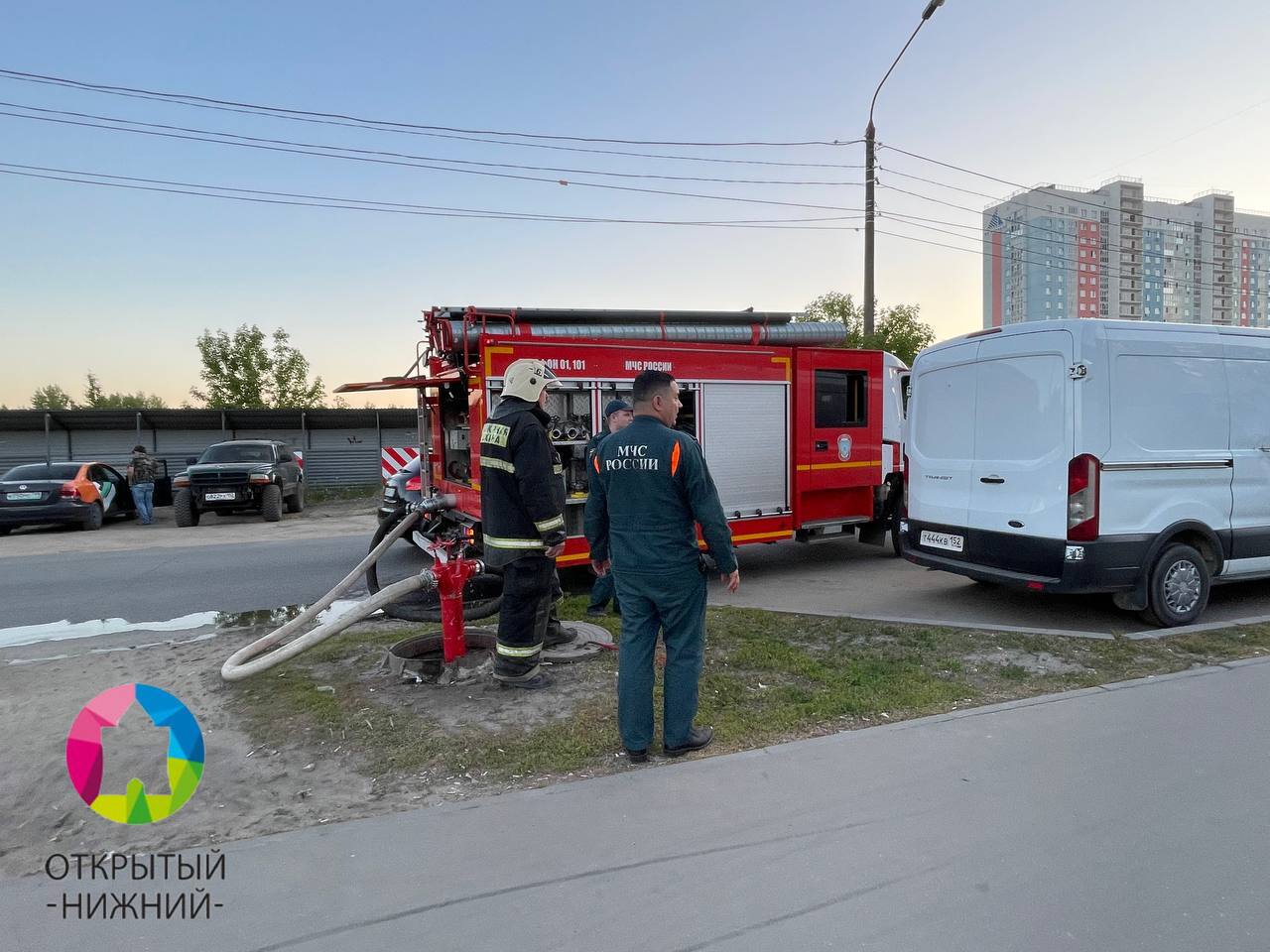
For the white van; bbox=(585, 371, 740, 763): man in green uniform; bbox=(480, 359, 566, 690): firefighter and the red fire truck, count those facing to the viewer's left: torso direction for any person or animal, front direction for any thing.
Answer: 0

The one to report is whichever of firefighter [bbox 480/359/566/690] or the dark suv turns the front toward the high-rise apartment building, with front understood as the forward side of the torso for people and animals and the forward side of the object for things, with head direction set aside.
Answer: the firefighter

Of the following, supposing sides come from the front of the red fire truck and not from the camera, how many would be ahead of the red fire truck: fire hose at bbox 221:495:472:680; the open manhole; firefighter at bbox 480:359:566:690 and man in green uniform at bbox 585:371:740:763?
0

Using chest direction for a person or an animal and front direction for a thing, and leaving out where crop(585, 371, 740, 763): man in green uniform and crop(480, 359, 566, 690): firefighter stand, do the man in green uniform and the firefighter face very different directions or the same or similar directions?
same or similar directions

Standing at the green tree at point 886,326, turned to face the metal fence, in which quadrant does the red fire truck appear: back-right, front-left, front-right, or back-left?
front-left

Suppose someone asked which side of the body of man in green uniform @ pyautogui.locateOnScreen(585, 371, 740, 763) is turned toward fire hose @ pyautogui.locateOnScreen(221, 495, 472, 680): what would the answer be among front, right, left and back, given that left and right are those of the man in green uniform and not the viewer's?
left

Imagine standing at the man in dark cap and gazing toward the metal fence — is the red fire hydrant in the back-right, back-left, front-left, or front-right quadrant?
back-left

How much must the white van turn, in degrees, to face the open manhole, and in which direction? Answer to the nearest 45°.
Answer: approximately 180°

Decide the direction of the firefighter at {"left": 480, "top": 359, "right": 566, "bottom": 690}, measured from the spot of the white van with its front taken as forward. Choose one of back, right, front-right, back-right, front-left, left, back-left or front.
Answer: back

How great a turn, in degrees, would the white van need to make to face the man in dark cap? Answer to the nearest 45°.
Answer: approximately 135° to its left

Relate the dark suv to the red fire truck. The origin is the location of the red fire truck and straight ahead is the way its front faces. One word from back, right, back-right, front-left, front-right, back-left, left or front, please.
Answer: left

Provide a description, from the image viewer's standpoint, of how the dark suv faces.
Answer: facing the viewer and to the left of the viewer

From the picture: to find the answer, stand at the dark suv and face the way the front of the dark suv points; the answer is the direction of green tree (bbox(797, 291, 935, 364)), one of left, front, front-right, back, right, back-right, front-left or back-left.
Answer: back-left

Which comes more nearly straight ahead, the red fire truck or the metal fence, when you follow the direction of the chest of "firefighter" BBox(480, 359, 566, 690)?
the red fire truck

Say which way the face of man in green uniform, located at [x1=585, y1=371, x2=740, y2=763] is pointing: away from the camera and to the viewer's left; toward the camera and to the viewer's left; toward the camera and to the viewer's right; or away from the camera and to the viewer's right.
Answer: away from the camera and to the viewer's right

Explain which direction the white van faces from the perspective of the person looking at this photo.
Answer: facing away from the viewer and to the right of the viewer

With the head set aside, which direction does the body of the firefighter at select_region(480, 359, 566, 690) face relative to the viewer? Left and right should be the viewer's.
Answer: facing away from the viewer and to the right of the viewer
